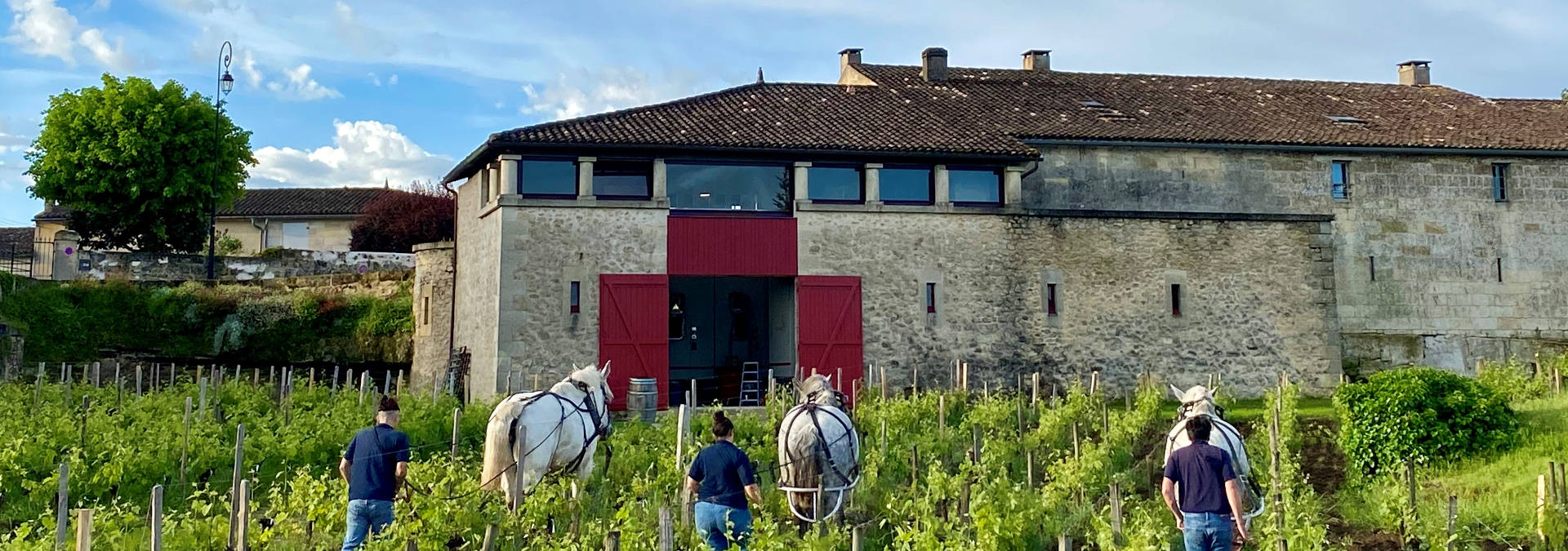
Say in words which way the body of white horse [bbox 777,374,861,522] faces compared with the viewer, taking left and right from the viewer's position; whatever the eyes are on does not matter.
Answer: facing away from the viewer

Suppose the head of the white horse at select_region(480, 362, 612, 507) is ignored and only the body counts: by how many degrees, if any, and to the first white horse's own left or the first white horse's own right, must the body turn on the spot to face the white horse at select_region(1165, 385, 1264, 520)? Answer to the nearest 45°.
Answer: approximately 90° to the first white horse's own right

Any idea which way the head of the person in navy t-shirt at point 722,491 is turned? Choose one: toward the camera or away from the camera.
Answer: away from the camera

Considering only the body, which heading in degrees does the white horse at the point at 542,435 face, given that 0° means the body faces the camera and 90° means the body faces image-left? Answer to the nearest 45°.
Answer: approximately 225°

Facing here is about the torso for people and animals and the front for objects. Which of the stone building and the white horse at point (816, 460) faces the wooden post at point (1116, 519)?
the stone building

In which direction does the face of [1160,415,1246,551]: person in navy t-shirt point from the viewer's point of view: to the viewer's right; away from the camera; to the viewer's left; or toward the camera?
away from the camera

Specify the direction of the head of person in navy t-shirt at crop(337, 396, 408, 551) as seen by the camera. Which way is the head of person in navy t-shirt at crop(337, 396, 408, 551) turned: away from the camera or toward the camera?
away from the camera

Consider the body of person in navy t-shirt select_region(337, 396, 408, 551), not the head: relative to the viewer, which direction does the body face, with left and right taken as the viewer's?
facing away from the viewer and to the right of the viewer

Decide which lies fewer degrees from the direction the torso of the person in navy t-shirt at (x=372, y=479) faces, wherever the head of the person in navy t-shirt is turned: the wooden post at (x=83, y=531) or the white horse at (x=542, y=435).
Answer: the white horse

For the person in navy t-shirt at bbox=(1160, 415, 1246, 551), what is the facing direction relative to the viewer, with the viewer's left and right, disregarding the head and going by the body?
facing away from the viewer
